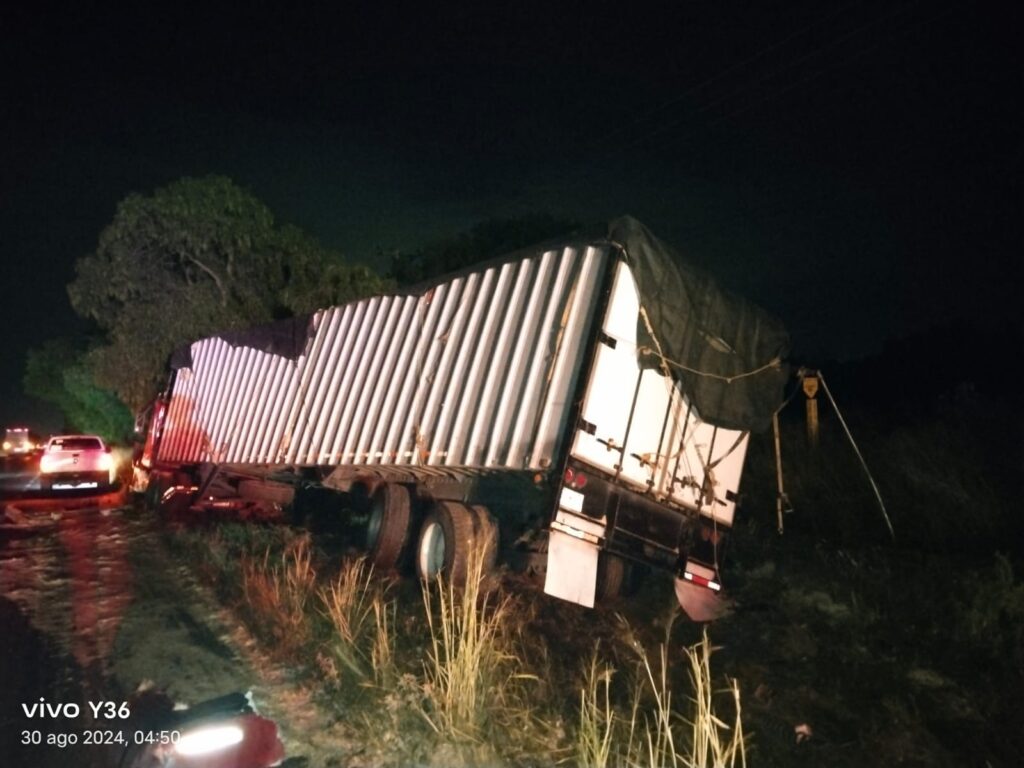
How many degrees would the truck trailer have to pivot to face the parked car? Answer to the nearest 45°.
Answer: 0° — it already faces it

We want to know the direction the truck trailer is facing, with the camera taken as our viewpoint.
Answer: facing away from the viewer and to the left of the viewer
